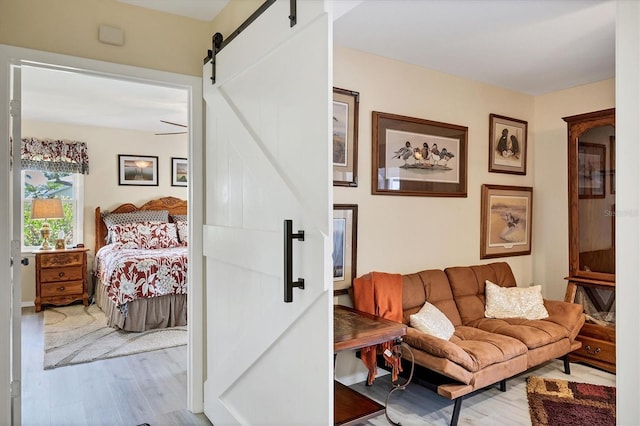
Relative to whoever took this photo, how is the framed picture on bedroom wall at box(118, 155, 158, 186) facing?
facing the viewer

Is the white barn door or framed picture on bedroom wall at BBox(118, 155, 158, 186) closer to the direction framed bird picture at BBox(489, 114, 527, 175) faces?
the white barn door

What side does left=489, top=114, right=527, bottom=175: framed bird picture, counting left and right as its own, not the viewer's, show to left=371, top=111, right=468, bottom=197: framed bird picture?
right

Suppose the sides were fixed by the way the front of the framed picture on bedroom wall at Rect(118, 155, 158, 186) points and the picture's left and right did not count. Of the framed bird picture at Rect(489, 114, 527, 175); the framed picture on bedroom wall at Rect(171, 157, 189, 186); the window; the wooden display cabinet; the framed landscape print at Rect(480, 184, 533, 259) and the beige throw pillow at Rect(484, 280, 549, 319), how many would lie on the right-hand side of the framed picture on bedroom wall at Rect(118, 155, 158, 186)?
1

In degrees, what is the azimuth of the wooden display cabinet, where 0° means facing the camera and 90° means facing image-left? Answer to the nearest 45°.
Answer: approximately 45°

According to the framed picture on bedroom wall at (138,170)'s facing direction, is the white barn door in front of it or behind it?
in front

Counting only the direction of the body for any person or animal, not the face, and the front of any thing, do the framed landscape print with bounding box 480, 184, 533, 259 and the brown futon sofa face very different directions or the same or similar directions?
same or similar directions

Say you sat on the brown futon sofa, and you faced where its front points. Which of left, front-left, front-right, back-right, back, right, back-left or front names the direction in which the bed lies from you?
back-right

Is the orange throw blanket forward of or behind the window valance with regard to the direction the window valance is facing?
forward

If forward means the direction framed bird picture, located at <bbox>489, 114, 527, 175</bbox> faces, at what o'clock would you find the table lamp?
The table lamp is roughly at 4 o'clock from the framed bird picture.

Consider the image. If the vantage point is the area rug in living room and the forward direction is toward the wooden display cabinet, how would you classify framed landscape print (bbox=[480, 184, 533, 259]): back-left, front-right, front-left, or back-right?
front-left

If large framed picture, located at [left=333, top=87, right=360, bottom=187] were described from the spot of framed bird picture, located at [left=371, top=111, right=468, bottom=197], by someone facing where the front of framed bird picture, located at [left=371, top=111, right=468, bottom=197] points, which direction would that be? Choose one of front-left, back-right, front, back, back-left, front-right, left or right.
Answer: right

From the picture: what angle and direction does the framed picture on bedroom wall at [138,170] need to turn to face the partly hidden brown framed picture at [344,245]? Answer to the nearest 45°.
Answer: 0° — it already faces it

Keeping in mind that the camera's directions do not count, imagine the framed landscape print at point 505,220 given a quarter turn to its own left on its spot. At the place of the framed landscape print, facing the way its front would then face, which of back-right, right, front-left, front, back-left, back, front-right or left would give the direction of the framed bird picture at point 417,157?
back

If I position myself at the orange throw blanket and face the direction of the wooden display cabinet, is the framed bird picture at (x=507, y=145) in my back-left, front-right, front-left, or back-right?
front-left

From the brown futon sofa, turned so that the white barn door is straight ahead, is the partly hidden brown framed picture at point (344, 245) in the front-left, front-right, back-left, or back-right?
front-right

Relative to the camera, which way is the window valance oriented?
toward the camera

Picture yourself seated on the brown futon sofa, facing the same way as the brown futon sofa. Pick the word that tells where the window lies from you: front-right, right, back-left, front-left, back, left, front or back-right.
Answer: back-right

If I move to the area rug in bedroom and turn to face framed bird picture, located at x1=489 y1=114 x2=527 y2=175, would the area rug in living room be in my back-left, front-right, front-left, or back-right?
front-right

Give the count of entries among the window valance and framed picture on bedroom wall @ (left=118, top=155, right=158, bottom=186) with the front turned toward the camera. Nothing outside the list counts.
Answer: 2
